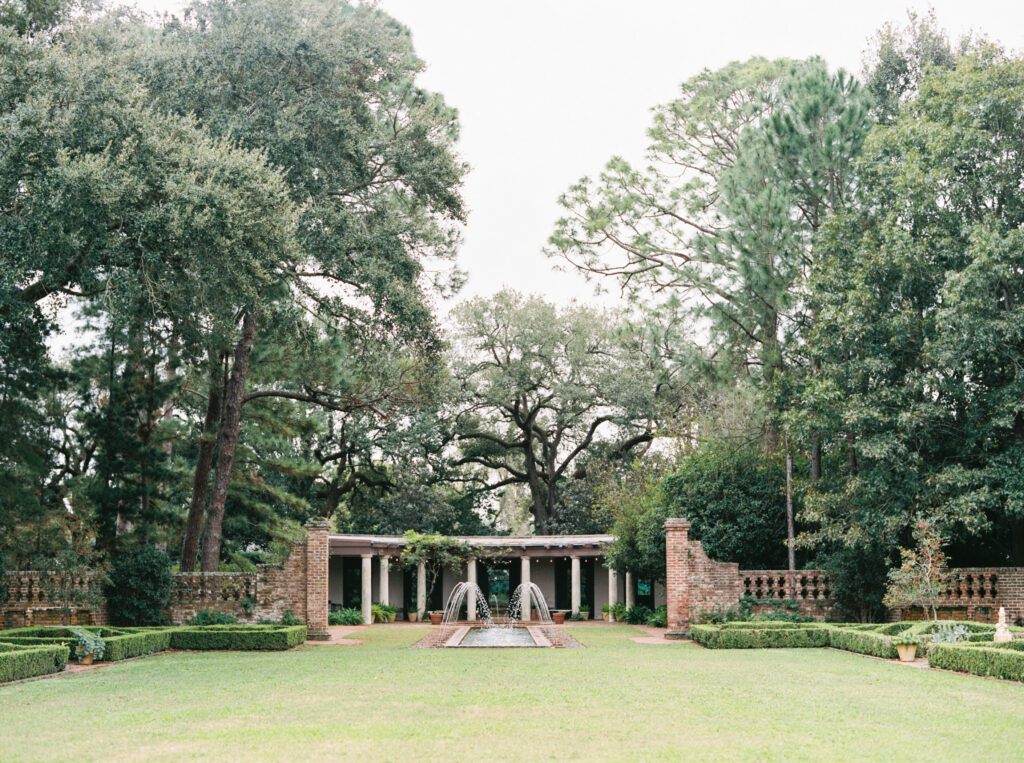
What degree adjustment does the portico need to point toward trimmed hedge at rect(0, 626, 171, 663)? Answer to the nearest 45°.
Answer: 0° — it already faces it

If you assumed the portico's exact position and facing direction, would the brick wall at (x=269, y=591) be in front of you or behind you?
in front

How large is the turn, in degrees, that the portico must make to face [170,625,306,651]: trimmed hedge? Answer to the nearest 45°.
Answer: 0° — it already faces it

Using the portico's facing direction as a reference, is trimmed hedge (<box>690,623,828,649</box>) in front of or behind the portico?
in front

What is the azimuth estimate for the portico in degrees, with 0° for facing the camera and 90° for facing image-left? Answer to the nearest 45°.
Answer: approximately 0°
